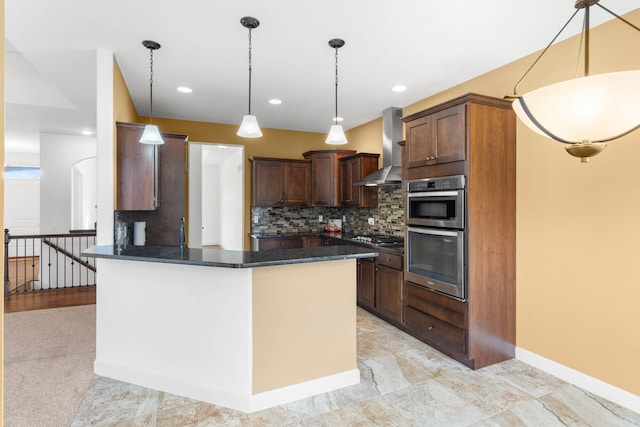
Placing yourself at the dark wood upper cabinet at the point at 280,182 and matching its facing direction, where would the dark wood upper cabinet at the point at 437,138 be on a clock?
the dark wood upper cabinet at the point at 437,138 is roughly at 11 o'clock from the dark wood upper cabinet at the point at 280,182.

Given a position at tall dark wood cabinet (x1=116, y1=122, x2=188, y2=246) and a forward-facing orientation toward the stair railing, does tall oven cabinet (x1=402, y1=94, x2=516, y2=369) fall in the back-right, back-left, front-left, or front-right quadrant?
back-right

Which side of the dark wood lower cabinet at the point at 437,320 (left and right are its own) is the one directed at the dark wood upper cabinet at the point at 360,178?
right

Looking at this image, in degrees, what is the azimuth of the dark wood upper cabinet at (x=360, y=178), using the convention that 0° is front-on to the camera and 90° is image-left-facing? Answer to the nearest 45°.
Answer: approximately 45°

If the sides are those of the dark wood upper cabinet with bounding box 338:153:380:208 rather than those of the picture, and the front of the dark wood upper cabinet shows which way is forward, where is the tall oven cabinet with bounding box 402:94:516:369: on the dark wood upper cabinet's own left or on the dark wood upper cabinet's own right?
on the dark wood upper cabinet's own left

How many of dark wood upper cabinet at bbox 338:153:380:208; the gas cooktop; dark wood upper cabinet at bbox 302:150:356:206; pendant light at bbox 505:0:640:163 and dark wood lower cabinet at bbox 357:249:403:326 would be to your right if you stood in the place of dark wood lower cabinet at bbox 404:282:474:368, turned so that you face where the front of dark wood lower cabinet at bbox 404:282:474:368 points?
4

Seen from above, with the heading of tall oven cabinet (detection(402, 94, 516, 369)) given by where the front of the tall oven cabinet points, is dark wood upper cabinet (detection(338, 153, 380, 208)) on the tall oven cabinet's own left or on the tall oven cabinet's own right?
on the tall oven cabinet's own right
